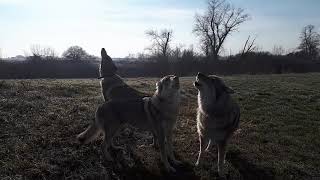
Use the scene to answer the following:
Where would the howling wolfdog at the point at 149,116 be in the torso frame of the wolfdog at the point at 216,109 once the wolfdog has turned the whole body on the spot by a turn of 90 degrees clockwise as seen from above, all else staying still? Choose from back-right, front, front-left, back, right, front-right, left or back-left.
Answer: front-left

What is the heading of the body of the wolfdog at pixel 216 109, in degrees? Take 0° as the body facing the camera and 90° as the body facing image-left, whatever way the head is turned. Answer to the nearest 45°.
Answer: approximately 45°
